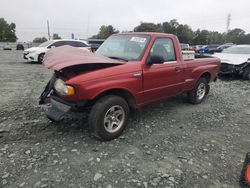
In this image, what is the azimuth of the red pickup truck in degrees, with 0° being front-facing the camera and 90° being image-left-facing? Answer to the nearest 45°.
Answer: approximately 45°

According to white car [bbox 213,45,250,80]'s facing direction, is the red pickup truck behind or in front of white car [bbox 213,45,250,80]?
in front

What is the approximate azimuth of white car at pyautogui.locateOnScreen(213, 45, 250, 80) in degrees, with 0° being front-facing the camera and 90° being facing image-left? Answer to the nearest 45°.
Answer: approximately 45°

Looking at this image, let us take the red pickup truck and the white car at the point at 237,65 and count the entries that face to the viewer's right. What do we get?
0

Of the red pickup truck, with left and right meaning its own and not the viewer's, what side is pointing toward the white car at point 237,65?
back
